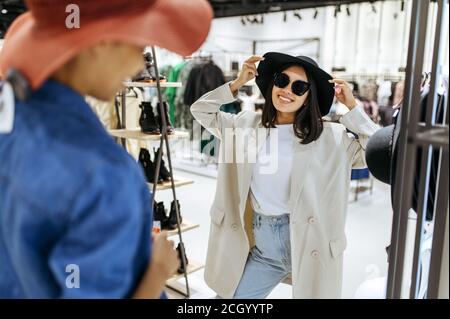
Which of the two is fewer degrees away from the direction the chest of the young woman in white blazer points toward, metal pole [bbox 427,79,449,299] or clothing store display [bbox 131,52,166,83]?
the metal pole

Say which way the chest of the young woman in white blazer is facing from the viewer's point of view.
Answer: toward the camera

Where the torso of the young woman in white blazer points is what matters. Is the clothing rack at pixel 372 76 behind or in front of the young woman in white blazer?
behind

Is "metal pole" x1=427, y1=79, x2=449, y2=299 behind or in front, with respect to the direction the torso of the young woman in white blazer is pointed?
in front

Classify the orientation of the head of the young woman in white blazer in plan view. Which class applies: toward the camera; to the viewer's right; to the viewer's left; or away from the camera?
toward the camera

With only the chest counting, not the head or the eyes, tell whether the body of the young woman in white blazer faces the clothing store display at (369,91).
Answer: no

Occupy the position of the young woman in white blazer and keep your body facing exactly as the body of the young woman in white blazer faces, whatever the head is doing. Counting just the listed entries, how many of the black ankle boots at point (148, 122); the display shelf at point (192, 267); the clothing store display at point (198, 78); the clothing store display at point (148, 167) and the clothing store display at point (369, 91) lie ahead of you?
0

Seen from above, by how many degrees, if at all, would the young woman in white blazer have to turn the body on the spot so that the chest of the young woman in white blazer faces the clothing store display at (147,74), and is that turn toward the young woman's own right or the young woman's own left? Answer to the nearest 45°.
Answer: approximately 135° to the young woman's own right

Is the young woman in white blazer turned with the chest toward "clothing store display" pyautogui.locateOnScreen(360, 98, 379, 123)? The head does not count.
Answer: no

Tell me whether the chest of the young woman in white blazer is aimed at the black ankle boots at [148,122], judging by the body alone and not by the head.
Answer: no

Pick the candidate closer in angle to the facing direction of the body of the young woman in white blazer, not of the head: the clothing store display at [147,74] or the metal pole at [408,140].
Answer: the metal pole
